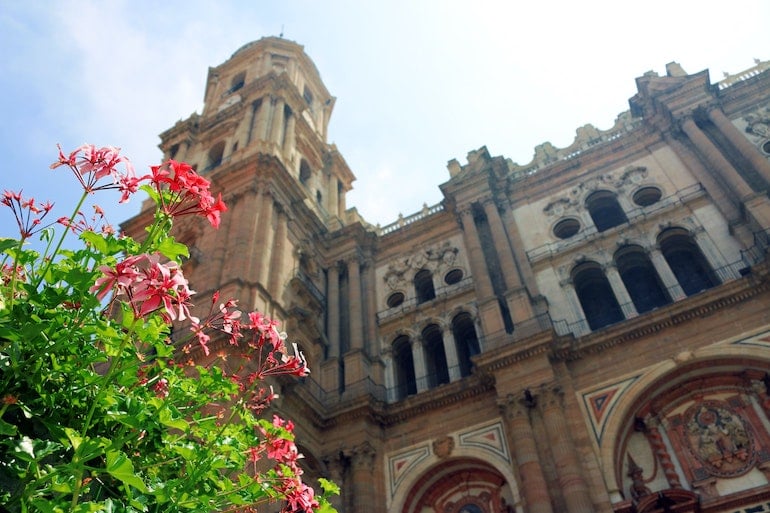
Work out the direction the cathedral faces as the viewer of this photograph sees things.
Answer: facing the viewer and to the left of the viewer

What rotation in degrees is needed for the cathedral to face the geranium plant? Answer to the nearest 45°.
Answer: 0° — it already faces it
